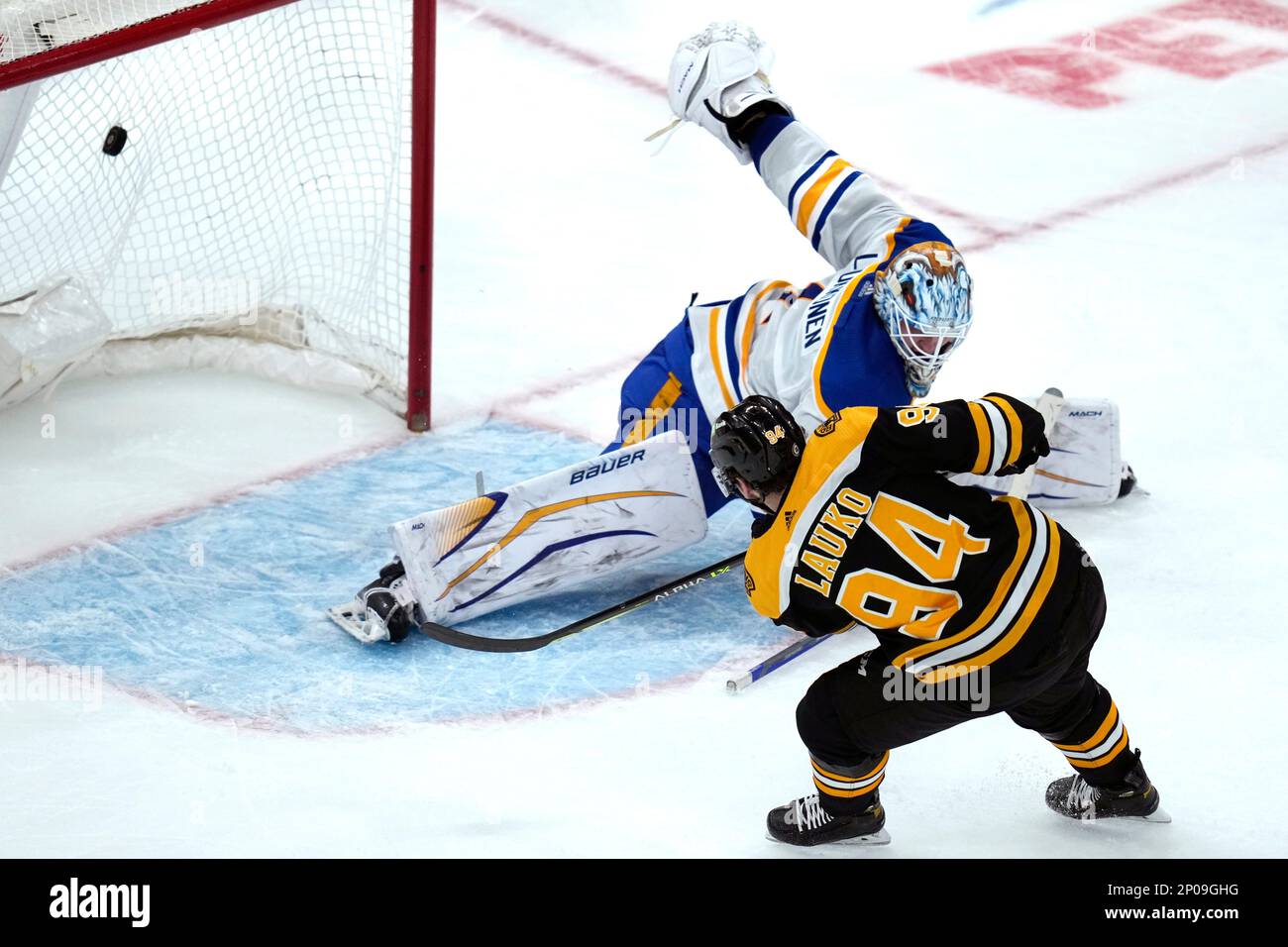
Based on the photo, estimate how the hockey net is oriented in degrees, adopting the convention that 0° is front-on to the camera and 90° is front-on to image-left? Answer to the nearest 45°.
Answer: approximately 315°

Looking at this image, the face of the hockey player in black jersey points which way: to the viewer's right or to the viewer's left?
to the viewer's left

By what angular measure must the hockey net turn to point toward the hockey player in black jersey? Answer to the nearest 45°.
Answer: approximately 45° to its right

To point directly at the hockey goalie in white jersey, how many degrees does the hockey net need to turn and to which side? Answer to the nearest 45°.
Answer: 0° — it already faces them
